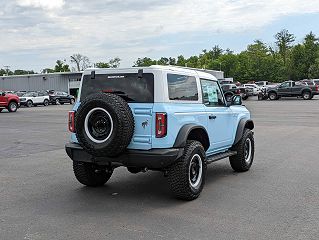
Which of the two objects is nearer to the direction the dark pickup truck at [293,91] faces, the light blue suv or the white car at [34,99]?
the white car

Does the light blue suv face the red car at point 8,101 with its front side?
no

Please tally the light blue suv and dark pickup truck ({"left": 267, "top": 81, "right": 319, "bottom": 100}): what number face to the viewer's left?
1

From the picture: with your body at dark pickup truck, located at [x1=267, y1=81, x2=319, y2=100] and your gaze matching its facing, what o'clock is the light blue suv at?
The light blue suv is roughly at 9 o'clock from the dark pickup truck.

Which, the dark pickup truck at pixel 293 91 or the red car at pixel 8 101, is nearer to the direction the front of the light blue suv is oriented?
the dark pickup truck

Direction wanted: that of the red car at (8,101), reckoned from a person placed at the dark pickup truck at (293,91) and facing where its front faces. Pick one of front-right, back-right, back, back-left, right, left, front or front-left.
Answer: front-left

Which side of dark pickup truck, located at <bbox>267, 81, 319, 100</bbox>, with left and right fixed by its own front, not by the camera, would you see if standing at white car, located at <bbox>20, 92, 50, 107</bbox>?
front

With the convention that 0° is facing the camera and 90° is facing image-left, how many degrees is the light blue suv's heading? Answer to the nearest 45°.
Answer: approximately 225°

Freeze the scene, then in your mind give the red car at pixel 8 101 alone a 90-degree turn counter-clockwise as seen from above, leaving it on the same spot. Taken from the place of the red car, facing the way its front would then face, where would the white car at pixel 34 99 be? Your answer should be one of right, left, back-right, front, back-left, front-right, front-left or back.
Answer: front

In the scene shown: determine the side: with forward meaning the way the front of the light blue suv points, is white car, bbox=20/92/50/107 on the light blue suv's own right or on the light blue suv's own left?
on the light blue suv's own left
